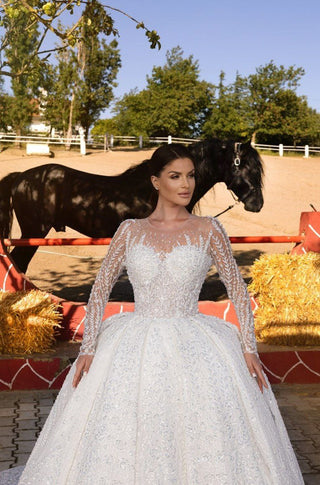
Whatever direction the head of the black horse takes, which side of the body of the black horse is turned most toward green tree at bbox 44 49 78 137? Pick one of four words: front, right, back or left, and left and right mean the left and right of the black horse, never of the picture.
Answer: left

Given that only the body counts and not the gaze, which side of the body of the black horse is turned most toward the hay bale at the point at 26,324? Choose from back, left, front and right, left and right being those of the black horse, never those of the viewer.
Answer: right

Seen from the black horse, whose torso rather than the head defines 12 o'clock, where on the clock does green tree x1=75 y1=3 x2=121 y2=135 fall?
The green tree is roughly at 9 o'clock from the black horse.

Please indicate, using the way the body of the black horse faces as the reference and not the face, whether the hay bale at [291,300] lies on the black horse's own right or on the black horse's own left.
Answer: on the black horse's own right

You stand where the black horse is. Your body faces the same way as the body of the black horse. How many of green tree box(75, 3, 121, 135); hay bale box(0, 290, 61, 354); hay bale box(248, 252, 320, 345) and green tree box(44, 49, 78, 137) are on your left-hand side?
2

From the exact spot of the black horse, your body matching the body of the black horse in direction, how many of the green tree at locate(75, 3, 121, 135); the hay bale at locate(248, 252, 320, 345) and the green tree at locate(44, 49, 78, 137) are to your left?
2

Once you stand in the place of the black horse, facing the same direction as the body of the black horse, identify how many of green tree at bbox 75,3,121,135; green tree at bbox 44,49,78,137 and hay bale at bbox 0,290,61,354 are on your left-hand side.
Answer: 2

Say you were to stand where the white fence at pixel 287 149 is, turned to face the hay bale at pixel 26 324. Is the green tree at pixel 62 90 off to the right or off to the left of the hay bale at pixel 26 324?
right

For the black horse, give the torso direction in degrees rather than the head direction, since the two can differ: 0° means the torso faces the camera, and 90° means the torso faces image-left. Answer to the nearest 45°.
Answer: approximately 270°

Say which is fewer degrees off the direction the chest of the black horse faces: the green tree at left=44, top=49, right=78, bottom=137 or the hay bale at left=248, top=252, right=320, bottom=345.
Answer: the hay bale

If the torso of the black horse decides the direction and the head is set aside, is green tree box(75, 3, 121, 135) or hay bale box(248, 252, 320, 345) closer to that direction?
the hay bale
